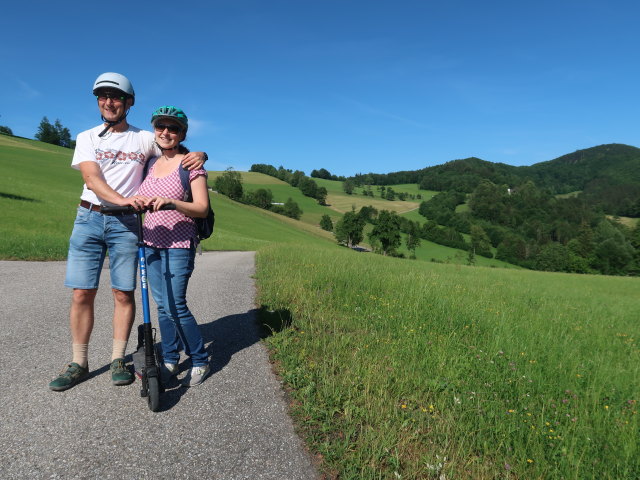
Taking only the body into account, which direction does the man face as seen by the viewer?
toward the camera

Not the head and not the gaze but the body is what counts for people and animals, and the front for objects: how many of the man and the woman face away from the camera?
0

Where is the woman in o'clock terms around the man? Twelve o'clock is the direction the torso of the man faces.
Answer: The woman is roughly at 10 o'clock from the man.

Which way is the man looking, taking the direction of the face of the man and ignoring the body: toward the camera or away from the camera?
toward the camera

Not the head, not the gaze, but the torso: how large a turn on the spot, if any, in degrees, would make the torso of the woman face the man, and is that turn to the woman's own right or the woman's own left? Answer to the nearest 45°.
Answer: approximately 90° to the woman's own right

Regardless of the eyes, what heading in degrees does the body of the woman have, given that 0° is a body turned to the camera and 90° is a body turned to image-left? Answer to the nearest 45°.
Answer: approximately 45°
